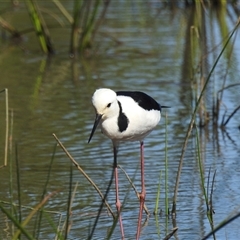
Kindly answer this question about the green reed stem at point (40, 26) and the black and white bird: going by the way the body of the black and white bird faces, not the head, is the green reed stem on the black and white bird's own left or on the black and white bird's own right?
on the black and white bird's own right

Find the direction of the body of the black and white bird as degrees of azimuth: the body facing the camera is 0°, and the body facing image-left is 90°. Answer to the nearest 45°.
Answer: approximately 45°
